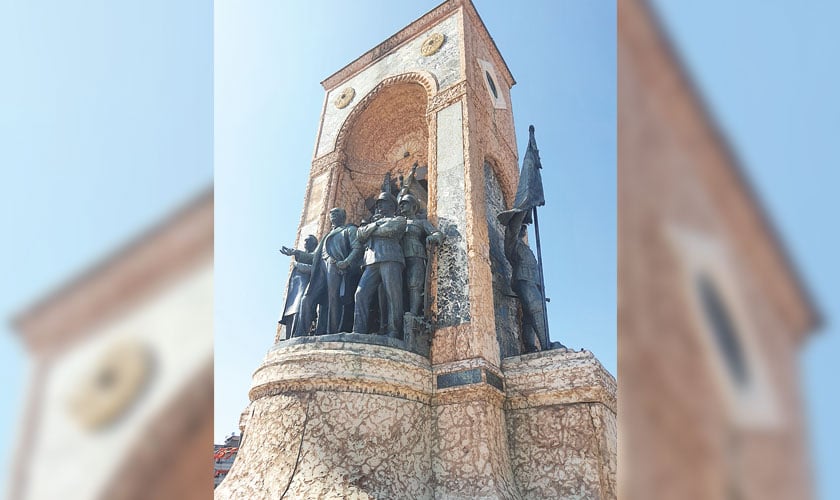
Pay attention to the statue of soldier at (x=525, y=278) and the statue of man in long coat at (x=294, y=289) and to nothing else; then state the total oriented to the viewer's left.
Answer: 1

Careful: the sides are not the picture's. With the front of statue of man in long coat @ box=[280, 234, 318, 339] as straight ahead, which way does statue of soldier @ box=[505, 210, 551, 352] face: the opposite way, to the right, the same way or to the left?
the opposite way

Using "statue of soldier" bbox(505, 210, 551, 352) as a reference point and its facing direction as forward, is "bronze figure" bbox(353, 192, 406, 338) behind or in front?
behind

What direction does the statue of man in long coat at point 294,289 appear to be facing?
to the viewer's left

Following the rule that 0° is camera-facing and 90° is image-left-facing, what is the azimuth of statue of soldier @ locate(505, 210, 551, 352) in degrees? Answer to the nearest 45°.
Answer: approximately 270°

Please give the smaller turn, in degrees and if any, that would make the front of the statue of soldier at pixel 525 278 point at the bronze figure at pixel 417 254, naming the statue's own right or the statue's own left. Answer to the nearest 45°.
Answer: approximately 135° to the statue's own right

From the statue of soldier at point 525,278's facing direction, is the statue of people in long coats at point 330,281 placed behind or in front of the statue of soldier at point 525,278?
behind

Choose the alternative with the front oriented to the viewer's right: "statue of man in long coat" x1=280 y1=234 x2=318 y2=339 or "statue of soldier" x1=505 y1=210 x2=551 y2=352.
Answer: "statue of soldier" x1=505 y1=210 x2=551 y2=352

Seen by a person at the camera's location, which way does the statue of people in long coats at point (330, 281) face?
facing the viewer and to the left of the viewer
